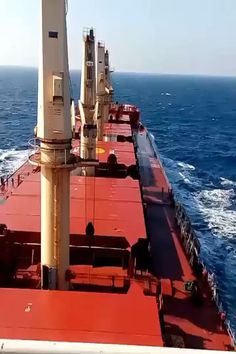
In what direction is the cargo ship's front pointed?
away from the camera
